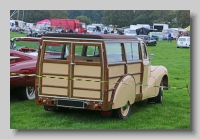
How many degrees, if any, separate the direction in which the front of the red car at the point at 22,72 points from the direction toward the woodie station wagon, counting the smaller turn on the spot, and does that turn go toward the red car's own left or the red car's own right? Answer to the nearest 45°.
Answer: approximately 90° to the red car's own right

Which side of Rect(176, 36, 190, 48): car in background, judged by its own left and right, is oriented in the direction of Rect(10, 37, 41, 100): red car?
back

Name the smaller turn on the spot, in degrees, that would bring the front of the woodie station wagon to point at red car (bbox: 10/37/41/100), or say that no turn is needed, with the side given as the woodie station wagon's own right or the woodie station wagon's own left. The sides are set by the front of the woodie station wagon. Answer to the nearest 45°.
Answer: approximately 90° to the woodie station wagon's own left

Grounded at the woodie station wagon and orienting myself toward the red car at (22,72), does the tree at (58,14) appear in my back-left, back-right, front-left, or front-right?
front-right

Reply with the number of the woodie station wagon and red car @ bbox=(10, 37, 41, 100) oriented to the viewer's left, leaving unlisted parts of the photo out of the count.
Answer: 0

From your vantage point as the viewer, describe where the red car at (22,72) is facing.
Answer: facing away from the viewer and to the right of the viewer

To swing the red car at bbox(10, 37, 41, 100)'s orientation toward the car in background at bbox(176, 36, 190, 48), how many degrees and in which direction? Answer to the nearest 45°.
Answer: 0° — it already faces it
